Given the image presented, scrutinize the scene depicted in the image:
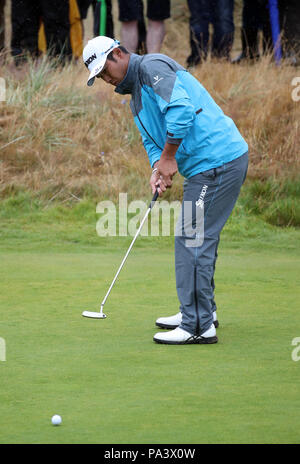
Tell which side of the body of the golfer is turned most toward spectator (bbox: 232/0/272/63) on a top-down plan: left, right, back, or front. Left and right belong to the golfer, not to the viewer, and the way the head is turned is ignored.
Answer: right

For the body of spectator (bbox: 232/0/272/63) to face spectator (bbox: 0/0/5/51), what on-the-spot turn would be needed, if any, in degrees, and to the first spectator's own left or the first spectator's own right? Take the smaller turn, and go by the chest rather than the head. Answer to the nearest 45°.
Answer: approximately 45° to the first spectator's own right

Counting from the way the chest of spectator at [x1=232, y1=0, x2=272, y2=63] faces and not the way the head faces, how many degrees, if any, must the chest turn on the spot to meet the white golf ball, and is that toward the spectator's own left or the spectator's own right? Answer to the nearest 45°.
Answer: approximately 45° to the spectator's own left

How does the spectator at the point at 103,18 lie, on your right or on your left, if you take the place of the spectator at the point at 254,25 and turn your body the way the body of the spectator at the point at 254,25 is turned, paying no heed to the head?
on your right

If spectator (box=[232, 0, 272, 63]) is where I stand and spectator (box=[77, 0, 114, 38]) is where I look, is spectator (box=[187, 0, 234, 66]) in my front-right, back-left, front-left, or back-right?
front-left

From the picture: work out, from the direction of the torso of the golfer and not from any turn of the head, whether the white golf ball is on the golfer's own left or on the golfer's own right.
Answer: on the golfer's own left

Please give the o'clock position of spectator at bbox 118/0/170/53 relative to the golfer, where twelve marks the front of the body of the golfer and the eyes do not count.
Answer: The spectator is roughly at 3 o'clock from the golfer.

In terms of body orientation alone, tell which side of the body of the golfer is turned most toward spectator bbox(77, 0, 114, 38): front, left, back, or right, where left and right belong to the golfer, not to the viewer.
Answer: right

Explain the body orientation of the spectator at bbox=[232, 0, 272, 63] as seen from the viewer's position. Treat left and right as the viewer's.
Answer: facing the viewer and to the left of the viewer

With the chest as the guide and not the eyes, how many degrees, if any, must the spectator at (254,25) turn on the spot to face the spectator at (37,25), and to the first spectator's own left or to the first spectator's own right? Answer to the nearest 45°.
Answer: approximately 45° to the first spectator's own right

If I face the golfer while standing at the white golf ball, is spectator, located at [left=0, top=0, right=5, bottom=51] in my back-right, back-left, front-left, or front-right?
front-left

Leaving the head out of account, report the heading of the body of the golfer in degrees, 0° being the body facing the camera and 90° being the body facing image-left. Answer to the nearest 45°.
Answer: approximately 90°
